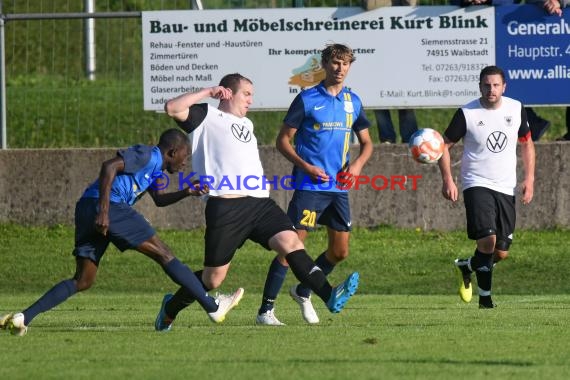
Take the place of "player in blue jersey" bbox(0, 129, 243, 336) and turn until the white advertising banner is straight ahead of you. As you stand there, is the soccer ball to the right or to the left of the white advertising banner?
right

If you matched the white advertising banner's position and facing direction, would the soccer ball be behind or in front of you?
in front

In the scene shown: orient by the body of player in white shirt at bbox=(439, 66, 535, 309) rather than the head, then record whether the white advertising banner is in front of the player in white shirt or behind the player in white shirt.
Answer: behind

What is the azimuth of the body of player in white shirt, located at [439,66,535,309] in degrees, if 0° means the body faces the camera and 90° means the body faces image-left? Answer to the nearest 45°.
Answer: approximately 0°

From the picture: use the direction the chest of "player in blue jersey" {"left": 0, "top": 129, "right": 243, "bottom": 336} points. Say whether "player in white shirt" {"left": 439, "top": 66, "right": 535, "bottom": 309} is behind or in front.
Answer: in front

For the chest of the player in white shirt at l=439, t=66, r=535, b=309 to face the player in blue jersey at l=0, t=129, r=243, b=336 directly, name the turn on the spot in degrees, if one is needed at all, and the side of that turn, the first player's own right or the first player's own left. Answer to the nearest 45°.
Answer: approximately 45° to the first player's own right

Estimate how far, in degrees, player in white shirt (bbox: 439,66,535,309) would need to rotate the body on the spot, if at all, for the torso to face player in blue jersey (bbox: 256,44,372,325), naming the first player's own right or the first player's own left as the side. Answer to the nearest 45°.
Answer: approximately 45° to the first player's own right

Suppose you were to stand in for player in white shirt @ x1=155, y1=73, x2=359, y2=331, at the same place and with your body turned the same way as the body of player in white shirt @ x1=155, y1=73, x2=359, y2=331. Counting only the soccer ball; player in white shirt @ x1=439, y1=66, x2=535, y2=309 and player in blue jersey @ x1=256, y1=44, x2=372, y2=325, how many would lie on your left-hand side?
3

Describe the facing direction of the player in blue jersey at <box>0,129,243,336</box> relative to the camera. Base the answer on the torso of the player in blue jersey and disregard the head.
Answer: to the viewer's right

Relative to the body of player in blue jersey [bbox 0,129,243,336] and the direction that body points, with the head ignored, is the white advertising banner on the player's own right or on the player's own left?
on the player's own left

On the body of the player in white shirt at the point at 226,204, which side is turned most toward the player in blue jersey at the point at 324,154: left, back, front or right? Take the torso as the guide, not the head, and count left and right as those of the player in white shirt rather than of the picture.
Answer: left
